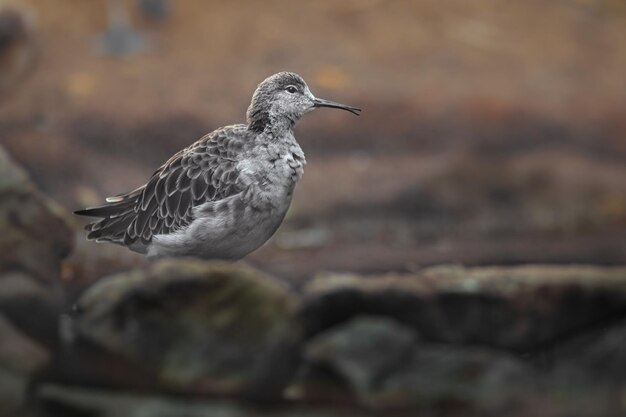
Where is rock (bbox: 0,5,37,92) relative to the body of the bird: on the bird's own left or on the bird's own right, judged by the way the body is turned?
on the bird's own left

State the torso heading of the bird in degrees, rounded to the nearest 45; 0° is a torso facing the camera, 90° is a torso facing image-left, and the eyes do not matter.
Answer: approximately 270°

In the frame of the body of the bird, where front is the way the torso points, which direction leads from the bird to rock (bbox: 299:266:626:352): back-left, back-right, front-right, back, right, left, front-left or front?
front-right
